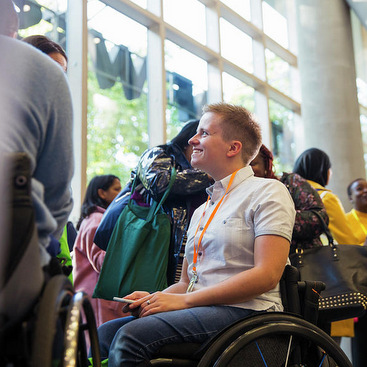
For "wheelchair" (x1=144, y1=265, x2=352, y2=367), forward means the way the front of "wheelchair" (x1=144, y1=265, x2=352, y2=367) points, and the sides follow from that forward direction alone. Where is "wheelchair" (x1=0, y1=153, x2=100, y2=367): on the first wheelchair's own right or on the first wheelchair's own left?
on the first wheelchair's own left

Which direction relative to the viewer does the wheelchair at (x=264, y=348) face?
to the viewer's left

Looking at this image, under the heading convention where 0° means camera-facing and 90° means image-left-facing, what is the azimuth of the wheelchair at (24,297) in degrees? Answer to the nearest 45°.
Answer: approximately 225°

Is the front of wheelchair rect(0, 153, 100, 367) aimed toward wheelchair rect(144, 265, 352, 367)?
no

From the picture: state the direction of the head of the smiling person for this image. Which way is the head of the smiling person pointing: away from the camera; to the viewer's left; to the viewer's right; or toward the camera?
to the viewer's left

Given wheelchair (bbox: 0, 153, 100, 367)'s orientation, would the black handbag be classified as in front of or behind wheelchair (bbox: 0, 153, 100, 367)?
in front

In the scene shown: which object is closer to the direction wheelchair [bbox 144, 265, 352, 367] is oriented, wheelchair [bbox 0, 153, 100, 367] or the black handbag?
the wheelchair

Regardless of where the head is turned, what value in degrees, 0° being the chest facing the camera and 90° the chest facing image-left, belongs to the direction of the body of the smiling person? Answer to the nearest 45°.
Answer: approximately 90°
